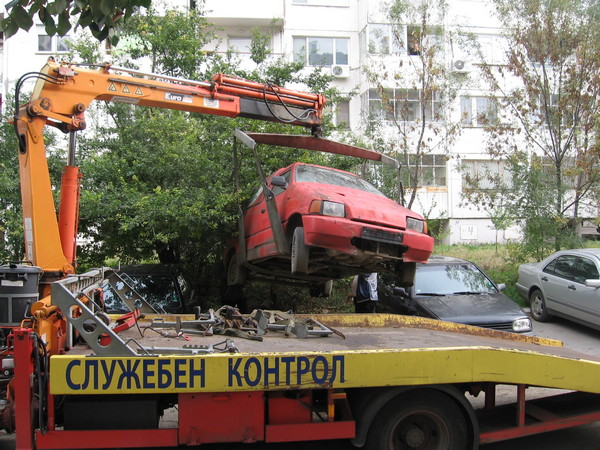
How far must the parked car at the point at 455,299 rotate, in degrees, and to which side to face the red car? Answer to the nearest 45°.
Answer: approximately 90° to its right

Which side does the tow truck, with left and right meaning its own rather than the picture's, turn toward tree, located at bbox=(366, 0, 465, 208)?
right

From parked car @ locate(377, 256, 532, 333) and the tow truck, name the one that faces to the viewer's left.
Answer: the tow truck

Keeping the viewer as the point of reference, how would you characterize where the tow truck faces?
facing to the left of the viewer

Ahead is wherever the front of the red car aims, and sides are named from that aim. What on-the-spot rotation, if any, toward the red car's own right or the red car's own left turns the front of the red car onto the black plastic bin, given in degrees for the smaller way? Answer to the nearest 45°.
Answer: approximately 90° to the red car's own right

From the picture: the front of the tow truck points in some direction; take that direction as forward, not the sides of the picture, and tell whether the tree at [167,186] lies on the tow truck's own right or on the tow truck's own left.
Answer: on the tow truck's own right

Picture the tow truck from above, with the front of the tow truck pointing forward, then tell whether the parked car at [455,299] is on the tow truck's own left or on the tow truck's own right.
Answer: on the tow truck's own right

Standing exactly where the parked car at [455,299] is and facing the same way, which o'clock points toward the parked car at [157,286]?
the parked car at [157,286] is roughly at 4 o'clock from the parked car at [455,299].

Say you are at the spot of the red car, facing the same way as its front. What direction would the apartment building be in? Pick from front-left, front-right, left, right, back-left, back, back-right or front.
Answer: back-left

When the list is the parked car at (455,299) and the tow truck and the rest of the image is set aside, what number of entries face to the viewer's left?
1

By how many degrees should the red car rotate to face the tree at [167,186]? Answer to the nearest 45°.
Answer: approximately 180°

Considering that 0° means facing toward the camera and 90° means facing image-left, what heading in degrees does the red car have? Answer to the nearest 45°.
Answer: approximately 315°

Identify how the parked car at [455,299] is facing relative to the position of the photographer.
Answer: facing the viewer and to the right of the viewer
